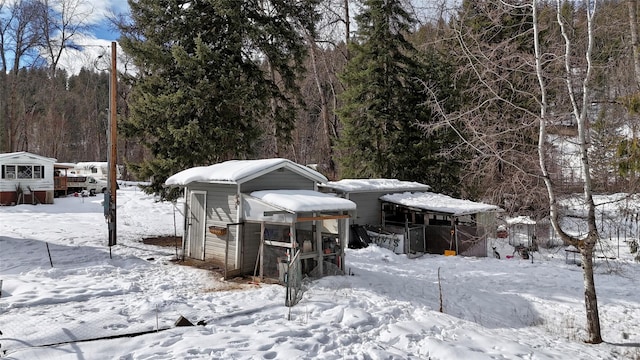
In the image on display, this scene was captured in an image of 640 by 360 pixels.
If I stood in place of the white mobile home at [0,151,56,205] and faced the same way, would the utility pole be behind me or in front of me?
in front

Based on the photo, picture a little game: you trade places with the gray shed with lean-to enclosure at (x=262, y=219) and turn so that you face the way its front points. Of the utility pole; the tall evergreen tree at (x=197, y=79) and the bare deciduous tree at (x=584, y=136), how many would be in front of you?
1

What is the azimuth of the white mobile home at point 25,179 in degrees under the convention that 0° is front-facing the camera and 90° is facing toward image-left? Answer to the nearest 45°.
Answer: approximately 0°

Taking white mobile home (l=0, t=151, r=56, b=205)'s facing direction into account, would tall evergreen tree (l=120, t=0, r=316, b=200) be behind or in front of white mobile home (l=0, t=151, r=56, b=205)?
in front

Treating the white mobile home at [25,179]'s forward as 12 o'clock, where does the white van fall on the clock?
The white van is roughly at 7 o'clock from the white mobile home.

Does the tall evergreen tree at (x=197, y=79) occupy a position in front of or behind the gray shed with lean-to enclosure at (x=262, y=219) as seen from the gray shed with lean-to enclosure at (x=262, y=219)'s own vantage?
behind
